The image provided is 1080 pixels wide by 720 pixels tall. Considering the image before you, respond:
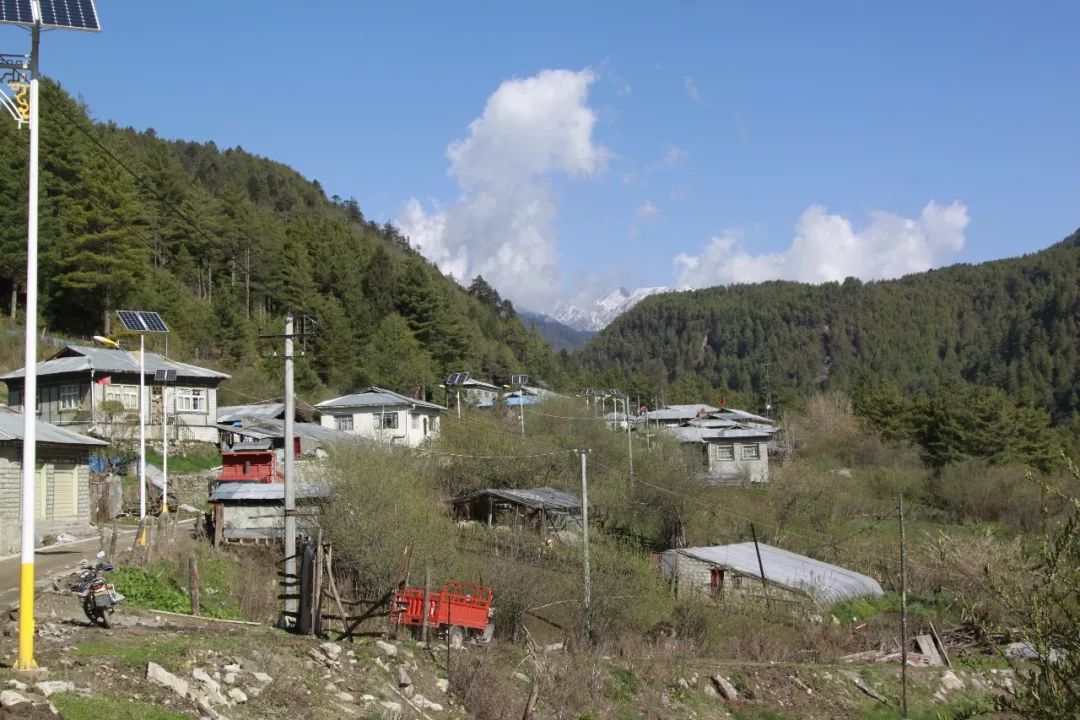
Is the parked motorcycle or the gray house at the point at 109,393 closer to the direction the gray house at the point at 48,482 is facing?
the parked motorcycle

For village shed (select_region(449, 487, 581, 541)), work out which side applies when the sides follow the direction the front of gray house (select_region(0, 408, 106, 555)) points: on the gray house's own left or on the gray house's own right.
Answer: on the gray house's own left

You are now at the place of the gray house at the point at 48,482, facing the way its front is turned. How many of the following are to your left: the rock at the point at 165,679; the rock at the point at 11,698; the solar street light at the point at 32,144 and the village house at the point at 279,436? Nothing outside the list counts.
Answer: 1

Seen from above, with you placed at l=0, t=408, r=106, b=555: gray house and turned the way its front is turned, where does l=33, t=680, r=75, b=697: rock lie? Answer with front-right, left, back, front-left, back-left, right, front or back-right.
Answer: front-right

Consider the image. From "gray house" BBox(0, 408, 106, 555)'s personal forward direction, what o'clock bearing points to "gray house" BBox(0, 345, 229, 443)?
"gray house" BBox(0, 345, 229, 443) is roughly at 8 o'clock from "gray house" BBox(0, 408, 106, 555).

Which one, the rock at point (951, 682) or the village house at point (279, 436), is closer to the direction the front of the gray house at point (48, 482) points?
the rock

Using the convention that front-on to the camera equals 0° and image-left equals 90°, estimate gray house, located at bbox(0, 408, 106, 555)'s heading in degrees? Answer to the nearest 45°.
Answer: approximately 315°

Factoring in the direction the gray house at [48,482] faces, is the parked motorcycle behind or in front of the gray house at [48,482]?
in front

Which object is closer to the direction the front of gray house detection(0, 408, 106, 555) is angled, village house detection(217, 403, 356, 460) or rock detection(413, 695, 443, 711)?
the rock

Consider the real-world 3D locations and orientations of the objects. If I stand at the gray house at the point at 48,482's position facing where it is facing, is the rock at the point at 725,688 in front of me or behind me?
in front

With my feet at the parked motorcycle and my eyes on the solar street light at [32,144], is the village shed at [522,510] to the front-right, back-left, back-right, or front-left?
back-left

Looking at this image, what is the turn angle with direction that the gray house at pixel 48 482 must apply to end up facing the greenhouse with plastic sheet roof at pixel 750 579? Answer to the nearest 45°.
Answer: approximately 45° to its left

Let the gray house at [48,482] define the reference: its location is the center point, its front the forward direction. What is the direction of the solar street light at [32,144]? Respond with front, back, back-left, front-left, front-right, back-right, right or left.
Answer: front-right
